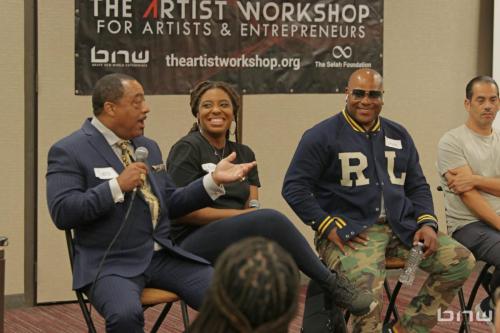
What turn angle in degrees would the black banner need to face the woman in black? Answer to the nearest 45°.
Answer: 0° — it already faces them

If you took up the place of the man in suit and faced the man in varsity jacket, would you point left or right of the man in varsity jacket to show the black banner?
left

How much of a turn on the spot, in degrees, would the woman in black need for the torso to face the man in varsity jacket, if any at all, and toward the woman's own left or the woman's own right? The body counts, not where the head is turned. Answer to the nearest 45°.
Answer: approximately 45° to the woman's own left

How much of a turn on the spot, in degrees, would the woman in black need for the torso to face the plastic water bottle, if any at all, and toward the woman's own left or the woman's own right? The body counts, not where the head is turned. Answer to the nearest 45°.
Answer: approximately 45° to the woman's own left

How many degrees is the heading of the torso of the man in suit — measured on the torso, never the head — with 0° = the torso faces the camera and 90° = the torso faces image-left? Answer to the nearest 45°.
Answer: approximately 315°

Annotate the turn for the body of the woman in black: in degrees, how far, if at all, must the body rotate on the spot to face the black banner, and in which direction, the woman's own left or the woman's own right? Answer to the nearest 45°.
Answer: approximately 135° to the woman's own left

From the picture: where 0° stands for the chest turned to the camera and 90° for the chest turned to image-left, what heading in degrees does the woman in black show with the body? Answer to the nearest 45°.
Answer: approximately 315°

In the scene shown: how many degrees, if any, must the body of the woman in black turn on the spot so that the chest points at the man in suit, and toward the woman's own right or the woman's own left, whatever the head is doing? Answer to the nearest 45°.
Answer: approximately 90° to the woman's own right

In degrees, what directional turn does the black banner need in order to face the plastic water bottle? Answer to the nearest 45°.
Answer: approximately 45° to its left
